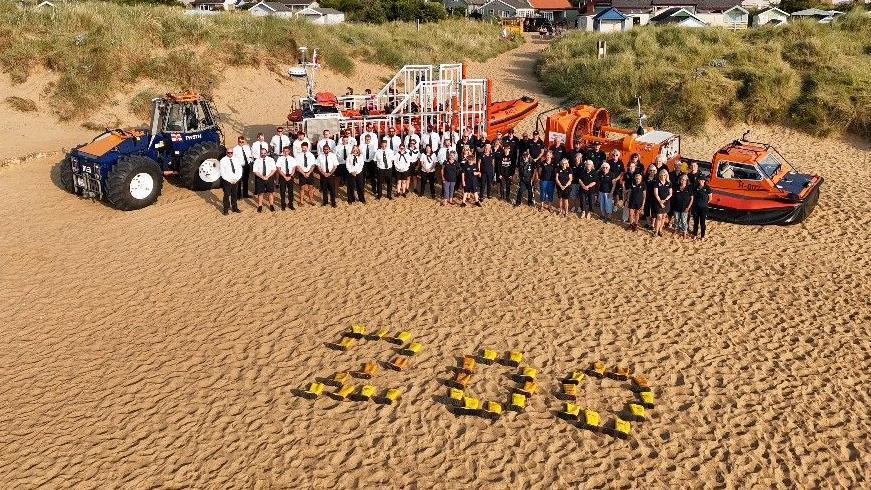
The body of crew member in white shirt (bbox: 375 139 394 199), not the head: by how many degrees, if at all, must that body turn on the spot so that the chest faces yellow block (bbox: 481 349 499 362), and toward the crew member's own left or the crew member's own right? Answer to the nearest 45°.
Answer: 0° — they already face it

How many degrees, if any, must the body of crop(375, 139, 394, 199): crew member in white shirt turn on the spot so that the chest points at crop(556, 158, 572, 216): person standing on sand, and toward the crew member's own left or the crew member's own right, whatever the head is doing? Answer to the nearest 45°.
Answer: approximately 90° to the crew member's own left

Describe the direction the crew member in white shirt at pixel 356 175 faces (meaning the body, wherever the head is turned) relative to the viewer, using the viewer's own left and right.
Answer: facing the viewer

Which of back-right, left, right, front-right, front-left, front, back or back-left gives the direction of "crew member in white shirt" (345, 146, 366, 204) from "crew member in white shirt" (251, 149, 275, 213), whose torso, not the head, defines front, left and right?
left

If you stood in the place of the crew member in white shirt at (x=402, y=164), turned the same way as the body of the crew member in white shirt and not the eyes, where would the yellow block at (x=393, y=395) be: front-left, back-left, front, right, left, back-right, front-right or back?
front

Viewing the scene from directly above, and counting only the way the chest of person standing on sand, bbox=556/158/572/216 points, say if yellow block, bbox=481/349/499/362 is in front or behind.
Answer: in front

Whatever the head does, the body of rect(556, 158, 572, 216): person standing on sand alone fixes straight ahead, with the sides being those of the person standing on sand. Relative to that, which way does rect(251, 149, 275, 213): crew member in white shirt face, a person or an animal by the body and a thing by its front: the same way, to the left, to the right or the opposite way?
the same way

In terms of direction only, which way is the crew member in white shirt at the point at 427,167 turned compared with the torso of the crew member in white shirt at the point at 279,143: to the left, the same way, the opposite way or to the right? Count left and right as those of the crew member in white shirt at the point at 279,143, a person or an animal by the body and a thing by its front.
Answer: the same way

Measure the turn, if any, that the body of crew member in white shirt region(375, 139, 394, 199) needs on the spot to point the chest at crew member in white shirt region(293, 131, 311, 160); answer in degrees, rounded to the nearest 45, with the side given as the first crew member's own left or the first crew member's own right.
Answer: approximately 90° to the first crew member's own right

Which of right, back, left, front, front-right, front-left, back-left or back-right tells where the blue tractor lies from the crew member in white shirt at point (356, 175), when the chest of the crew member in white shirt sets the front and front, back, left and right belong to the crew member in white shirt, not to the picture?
right

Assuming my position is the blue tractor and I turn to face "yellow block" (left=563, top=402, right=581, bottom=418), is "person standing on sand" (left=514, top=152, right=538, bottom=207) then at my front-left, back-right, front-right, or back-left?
front-left

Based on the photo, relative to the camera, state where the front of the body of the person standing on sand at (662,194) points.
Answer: toward the camera

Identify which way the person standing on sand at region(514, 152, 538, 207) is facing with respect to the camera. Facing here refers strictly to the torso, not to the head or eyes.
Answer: toward the camera

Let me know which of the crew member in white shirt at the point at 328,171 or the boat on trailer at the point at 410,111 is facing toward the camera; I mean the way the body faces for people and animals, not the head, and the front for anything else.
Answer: the crew member in white shirt

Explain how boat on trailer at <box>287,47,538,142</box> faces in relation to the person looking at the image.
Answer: facing to the right of the viewer

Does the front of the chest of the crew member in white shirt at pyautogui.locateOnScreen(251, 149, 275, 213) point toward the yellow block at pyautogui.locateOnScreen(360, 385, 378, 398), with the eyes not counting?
yes

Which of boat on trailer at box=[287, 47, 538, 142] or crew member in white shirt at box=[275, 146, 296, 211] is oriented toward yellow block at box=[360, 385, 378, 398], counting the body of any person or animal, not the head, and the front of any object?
the crew member in white shirt
